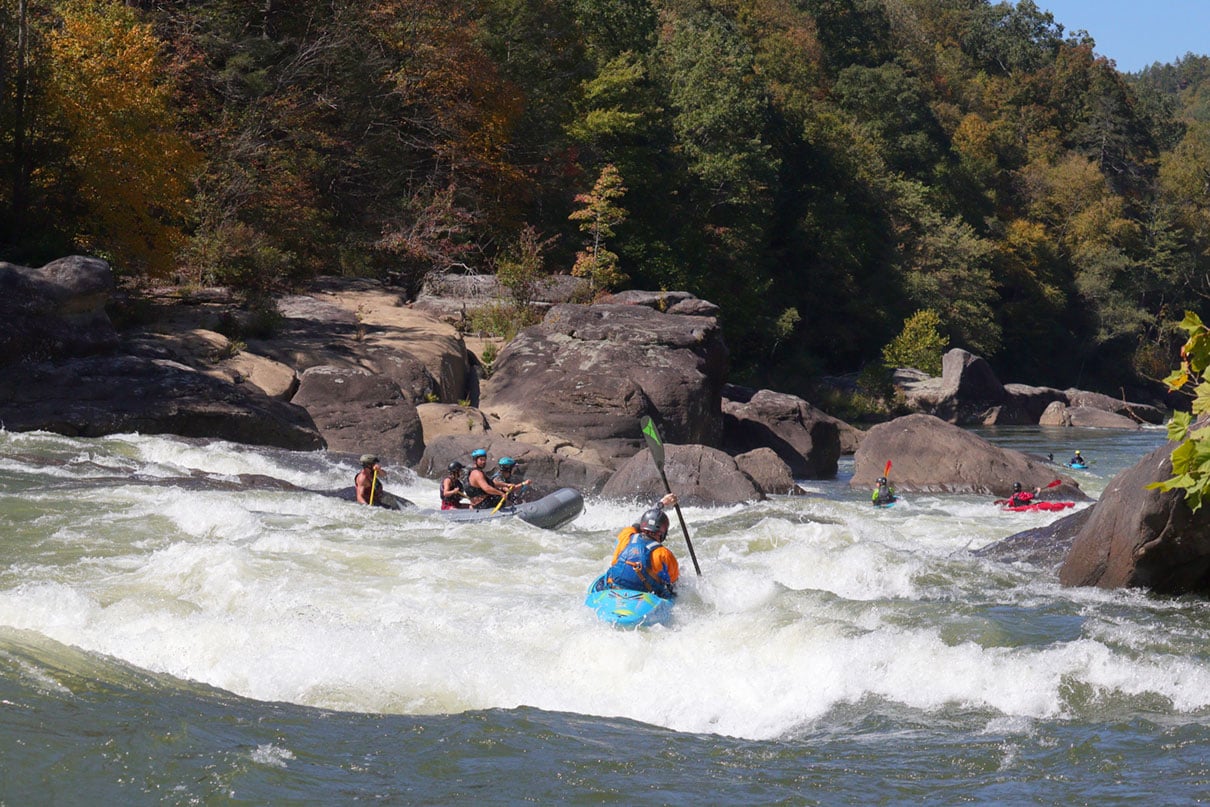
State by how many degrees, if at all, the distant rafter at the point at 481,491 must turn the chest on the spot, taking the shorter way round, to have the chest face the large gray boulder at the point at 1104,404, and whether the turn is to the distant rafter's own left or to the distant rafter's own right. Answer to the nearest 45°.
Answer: approximately 45° to the distant rafter's own left

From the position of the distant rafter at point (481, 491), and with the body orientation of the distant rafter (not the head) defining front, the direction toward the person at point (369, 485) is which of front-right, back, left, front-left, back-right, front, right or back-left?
back

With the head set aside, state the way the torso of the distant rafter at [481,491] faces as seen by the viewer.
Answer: to the viewer's right

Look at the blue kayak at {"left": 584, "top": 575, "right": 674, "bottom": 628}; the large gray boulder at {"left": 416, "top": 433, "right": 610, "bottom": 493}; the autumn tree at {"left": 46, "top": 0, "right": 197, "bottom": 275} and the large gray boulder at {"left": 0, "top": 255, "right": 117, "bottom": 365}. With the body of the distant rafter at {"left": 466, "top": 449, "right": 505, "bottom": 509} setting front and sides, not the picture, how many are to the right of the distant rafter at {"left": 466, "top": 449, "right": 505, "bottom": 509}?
1
